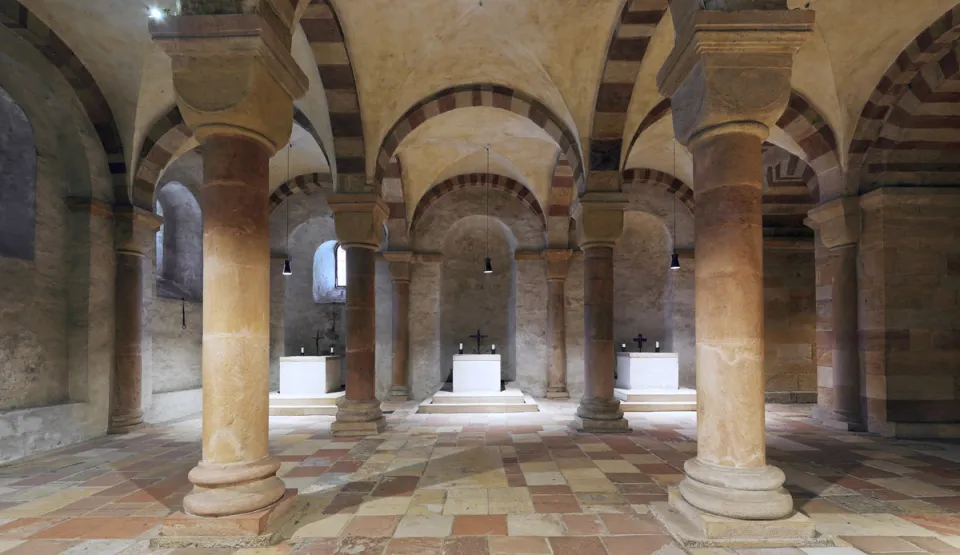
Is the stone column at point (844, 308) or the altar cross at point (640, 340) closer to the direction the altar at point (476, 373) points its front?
the stone column

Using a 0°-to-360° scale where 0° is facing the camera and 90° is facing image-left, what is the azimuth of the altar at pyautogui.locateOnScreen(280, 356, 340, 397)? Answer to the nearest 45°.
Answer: approximately 0°

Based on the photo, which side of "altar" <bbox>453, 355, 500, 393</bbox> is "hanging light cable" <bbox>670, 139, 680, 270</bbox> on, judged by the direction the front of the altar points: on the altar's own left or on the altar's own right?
on the altar's own left

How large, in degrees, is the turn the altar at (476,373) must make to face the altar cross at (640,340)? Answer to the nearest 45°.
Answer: approximately 135° to its left

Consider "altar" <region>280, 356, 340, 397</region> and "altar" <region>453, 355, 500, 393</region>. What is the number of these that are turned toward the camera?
2

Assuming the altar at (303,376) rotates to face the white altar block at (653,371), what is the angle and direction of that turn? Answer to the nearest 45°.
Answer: approximately 90° to its left

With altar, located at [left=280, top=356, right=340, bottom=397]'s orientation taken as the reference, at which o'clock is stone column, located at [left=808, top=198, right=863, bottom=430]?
The stone column is roughly at 10 o'clock from the altar.
